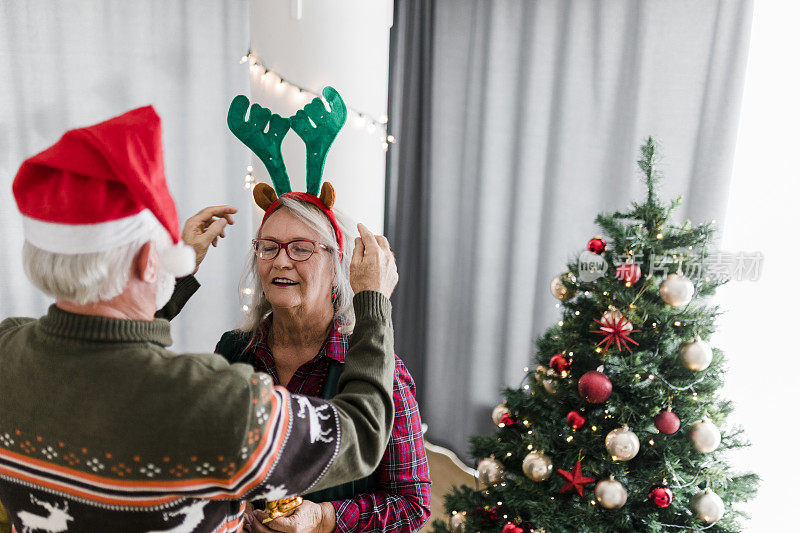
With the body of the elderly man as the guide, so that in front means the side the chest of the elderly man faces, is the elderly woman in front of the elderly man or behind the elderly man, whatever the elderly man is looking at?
in front

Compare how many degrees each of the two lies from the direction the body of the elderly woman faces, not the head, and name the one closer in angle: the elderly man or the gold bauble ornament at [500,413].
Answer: the elderly man

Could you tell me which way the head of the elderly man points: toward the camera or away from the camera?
away from the camera

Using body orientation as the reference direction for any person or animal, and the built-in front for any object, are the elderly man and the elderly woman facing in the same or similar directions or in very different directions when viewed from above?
very different directions

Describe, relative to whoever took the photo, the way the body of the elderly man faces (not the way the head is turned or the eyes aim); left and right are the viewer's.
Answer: facing away from the viewer and to the right of the viewer

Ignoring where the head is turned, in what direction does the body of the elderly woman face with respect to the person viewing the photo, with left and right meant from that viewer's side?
facing the viewer and to the left of the viewer

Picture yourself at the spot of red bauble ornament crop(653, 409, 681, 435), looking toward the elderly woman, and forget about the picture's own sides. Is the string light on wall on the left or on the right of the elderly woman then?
right

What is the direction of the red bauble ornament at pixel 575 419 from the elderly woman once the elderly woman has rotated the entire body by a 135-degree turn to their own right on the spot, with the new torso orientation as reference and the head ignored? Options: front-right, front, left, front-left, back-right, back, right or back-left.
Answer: right

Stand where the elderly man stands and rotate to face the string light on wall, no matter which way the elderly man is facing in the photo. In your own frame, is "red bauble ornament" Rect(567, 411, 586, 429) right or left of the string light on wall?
right
